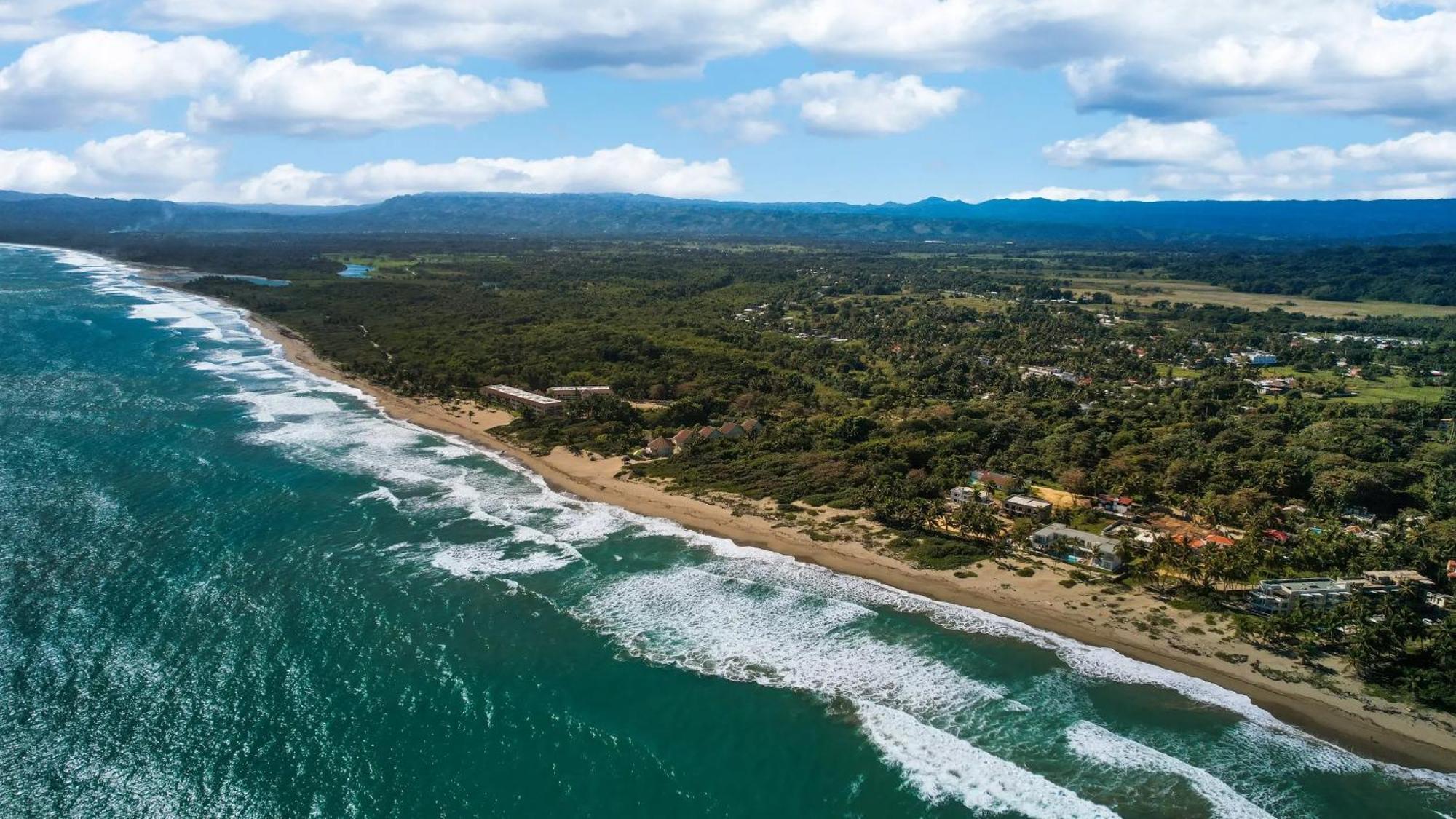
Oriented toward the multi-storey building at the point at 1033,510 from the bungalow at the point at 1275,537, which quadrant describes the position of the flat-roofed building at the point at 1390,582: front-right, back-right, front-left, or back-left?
back-left

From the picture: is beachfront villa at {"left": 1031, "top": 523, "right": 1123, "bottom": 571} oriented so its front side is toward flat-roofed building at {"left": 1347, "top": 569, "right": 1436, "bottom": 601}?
no

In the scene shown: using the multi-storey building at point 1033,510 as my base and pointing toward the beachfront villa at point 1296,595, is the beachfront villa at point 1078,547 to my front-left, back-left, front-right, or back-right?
front-right

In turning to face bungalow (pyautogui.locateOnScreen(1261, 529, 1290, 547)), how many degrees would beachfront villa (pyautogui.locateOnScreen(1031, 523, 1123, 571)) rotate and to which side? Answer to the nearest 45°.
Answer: approximately 180°

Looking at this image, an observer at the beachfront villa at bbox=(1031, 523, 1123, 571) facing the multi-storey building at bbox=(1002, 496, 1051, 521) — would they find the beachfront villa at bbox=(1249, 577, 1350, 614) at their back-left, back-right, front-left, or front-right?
back-right

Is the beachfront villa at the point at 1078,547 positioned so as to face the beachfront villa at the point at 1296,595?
no

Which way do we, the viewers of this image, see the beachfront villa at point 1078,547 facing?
facing the viewer and to the left of the viewer

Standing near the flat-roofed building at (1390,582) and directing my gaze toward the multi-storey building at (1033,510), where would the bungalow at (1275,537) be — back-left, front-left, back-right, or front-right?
front-right

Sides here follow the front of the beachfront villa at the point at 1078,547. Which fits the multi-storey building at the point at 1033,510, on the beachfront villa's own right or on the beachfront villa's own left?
on the beachfront villa's own right
